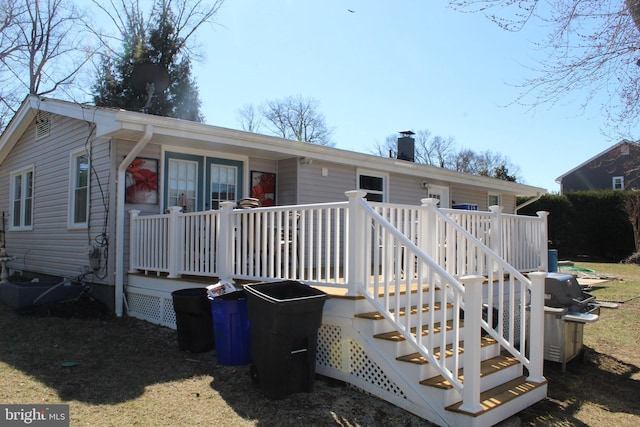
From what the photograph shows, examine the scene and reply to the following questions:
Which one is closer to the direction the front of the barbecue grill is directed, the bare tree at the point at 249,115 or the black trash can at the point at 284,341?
the black trash can

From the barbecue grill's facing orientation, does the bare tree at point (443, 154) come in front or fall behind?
behind

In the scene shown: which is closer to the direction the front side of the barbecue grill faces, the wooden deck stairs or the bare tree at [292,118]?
the wooden deck stairs

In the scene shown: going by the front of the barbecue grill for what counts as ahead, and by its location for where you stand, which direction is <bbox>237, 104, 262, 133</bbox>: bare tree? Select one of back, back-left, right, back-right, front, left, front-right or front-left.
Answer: back

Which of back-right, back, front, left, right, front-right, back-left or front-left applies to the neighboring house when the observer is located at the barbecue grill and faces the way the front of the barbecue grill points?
back-left

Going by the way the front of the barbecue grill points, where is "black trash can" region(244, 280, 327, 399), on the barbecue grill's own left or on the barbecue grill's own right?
on the barbecue grill's own right

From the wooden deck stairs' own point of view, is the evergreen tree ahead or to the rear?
to the rear

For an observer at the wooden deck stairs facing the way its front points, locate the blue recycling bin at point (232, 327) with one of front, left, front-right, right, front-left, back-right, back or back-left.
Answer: back-right

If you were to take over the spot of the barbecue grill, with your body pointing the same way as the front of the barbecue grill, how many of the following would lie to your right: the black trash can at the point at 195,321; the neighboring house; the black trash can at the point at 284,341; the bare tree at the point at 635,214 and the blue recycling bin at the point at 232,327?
3

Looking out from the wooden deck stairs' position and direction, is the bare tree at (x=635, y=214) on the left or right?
on its left

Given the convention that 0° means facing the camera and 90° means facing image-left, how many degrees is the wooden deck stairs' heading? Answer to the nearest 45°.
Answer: approximately 315°

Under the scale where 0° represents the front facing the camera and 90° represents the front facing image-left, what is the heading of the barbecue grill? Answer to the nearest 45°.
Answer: approximately 315°
